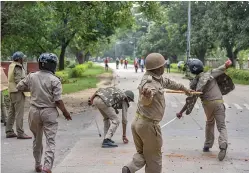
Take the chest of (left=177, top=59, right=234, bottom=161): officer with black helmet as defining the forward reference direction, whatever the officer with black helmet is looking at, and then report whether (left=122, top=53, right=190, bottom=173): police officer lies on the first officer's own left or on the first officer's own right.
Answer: on the first officer's own left

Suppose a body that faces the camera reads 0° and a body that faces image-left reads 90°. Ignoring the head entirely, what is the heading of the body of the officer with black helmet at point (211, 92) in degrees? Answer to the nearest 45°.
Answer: approximately 135°

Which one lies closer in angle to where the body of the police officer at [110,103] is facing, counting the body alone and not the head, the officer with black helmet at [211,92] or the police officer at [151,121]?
the officer with black helmet

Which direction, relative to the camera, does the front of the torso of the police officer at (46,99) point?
away from the camera

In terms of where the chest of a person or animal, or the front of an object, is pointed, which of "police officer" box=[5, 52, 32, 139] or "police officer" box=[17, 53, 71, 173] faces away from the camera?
"police officer" box=[17, 53, 71, 173]

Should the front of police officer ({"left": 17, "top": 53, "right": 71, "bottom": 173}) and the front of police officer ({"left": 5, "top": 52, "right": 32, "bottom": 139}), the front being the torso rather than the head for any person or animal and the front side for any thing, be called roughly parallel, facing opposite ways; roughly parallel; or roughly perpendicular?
roughly perpendicular

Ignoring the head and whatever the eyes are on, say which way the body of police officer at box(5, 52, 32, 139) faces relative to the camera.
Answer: to the viewer's right

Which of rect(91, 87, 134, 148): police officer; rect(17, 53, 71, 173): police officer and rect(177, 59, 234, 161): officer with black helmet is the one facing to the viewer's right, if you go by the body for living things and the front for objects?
rect(91, 87, 134, 148): police officer

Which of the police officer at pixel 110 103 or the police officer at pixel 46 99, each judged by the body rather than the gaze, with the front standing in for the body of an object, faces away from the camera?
the police officer at pixel 46 99
